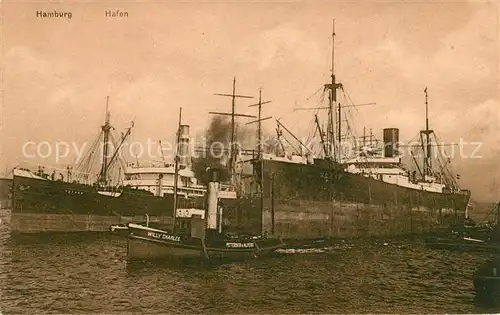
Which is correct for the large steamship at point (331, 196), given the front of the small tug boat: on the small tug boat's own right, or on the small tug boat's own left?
on the small tug boat's own right

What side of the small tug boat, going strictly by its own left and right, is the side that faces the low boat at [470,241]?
back

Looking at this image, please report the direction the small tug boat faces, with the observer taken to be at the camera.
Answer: facing to the left of the viewer

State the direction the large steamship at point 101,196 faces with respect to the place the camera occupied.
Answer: facing the viewer and to the left of the viewer
